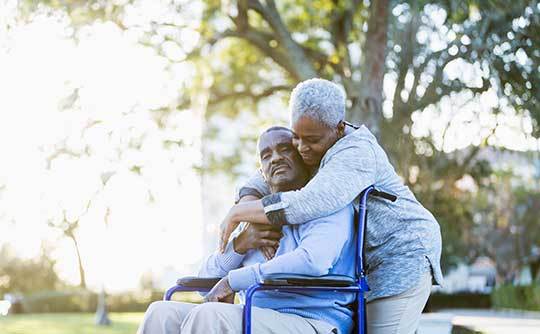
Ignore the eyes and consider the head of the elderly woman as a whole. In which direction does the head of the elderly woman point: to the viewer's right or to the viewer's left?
to the viewer's left

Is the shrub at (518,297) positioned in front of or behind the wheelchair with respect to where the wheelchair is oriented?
behind

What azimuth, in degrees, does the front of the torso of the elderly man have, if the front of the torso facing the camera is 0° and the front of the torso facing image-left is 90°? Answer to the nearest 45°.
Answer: approximately 45°

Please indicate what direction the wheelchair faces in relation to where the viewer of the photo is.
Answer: facing the viewer and to the left of the viewer

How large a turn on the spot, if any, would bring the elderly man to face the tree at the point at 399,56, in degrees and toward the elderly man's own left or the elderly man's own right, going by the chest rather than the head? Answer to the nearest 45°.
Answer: approximately 135° to the elderly man's own right

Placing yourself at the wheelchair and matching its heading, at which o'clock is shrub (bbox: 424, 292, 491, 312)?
The shrub is roughly at 5 o'clock from the wheelchair.
